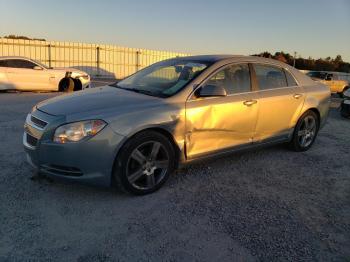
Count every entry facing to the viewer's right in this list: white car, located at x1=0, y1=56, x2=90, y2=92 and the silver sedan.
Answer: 1

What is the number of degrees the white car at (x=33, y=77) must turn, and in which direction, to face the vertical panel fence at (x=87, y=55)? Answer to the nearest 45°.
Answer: approximately 90° to its left

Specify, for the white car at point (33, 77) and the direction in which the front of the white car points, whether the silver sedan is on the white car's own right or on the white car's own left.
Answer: on the white car's own right

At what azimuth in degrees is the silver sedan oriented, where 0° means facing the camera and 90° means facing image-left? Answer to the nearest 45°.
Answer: approximately 45°

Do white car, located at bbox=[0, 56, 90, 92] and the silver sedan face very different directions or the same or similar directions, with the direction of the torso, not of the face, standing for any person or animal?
very different directions

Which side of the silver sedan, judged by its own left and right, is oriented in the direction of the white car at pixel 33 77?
right

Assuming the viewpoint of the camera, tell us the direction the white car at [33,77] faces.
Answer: facing to the right of the viewer

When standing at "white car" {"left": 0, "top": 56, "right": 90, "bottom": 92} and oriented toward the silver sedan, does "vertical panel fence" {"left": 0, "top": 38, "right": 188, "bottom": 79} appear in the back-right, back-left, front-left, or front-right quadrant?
back-left

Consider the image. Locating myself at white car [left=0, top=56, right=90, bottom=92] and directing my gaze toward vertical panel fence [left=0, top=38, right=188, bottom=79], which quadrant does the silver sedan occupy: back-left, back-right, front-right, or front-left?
back-right
